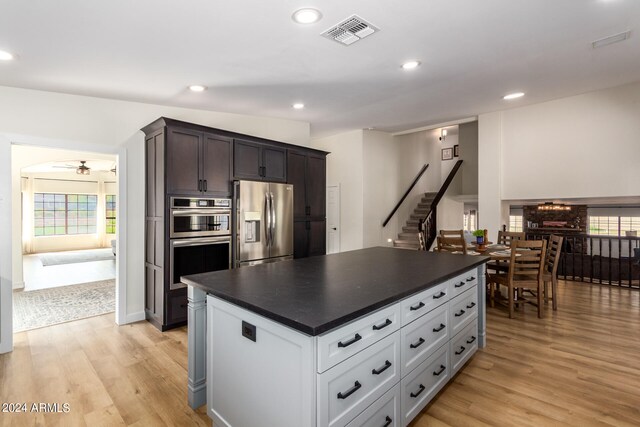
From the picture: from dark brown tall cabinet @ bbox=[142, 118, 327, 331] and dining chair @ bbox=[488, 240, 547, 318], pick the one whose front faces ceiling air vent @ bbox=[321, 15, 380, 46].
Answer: the dark brown tall cabinet

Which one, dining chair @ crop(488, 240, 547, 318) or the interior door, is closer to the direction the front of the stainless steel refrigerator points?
the dining chair

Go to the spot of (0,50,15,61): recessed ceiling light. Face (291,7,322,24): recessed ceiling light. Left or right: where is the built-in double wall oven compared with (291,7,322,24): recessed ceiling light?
left

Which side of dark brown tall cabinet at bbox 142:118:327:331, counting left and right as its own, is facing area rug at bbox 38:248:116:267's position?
back

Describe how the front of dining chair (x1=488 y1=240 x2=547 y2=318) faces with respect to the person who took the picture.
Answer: facing away from the viewer and to the left of the viewer

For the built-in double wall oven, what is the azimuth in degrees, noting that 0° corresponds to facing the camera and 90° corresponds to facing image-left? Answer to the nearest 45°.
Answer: approximately 315°

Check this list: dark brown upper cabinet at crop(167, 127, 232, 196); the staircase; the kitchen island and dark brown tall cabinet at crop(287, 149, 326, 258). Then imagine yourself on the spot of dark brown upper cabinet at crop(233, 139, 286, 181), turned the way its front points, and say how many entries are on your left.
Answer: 2

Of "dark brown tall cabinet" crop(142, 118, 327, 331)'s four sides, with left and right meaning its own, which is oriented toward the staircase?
left
